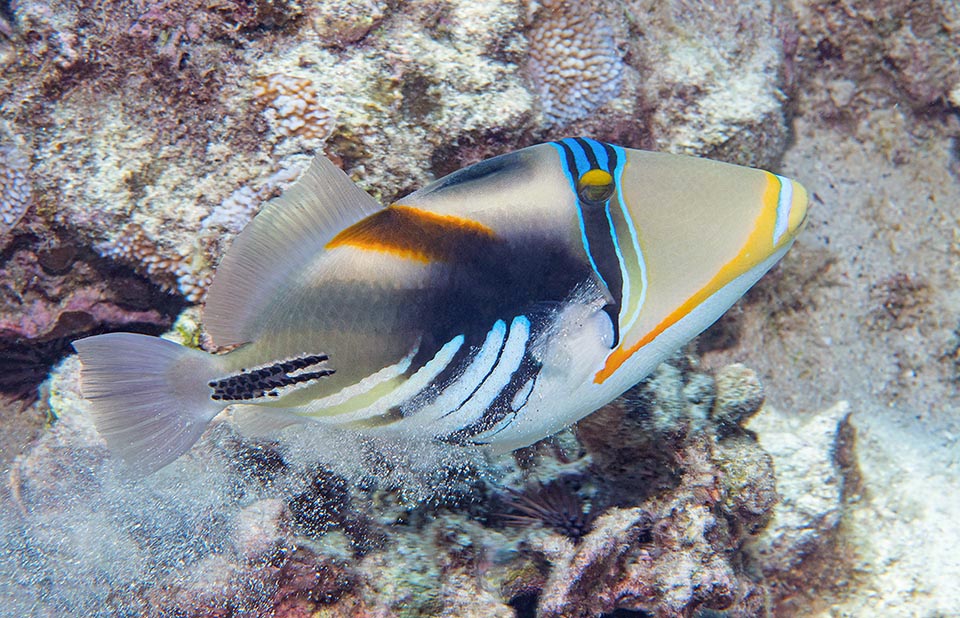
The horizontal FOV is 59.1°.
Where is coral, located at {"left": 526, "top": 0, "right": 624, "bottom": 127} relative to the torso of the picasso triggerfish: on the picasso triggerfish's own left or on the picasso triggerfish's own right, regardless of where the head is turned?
on the picasso triggerfish's own left

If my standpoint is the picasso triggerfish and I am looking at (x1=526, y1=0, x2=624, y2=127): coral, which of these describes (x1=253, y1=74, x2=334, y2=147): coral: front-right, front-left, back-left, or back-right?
front-left

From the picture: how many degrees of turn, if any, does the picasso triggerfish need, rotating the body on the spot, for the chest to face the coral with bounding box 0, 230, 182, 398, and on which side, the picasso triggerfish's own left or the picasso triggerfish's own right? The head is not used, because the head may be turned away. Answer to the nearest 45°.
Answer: approximately 135° to the picasso triggerfish's own left

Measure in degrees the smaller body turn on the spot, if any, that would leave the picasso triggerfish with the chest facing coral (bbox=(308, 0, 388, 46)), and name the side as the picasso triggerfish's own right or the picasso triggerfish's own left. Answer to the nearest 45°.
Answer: approximately 90° to the picasso triggerfish's own left

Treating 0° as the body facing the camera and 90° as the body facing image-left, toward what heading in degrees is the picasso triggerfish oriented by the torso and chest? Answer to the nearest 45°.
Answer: approximately 270°

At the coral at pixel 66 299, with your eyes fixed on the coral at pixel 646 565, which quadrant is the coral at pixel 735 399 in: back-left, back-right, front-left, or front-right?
front-left

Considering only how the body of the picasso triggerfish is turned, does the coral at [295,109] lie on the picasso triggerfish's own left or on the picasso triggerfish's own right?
on the picasso triggerfish's own left
